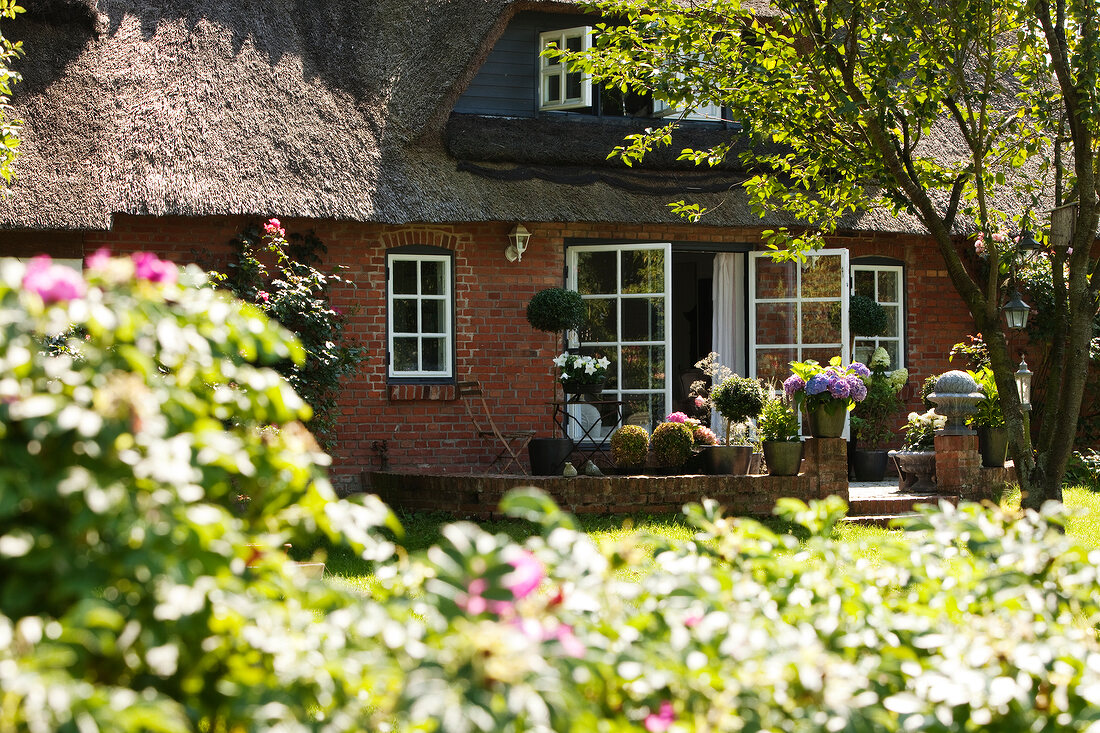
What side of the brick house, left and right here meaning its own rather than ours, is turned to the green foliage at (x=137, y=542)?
front

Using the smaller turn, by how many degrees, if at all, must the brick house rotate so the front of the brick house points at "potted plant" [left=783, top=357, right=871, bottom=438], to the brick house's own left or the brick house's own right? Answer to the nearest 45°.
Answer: approximately 45° to the brick house's own left

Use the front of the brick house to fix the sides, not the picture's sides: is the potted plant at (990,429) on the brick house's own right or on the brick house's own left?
on the brick house's own left

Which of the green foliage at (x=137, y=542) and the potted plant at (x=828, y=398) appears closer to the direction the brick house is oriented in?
the green foliage

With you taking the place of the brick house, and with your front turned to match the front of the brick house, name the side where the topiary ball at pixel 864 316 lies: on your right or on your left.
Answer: on your left

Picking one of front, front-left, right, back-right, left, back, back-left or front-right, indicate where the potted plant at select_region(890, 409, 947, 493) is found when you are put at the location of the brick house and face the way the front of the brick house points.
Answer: left

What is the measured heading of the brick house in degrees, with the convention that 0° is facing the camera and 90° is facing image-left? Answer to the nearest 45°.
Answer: approximately 0°

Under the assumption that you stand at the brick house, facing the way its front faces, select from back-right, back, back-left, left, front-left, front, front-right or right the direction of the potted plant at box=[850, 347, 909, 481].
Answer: left
